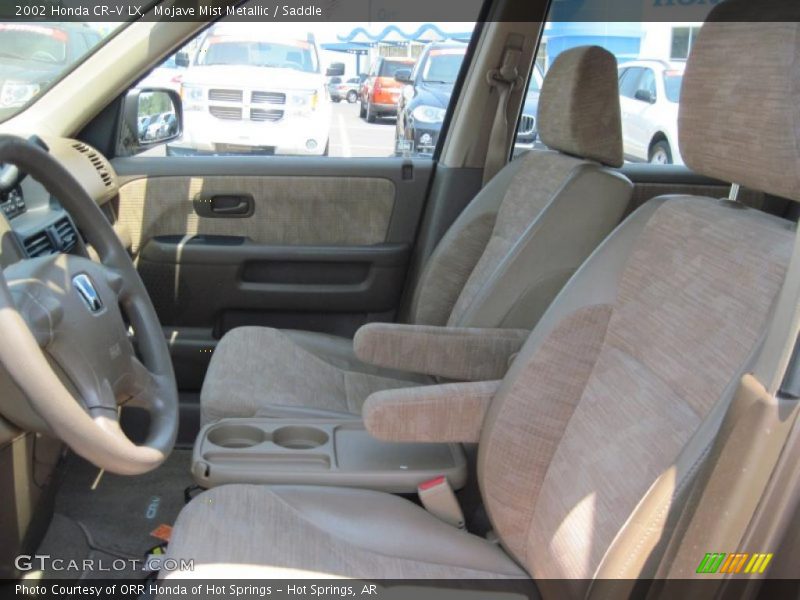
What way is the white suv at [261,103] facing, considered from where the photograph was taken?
facing the viewer

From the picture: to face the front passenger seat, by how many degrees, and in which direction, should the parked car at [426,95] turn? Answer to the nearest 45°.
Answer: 0° — it already faces it

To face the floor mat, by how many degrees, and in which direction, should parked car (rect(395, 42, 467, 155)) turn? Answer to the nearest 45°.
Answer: approximately 45° to its right

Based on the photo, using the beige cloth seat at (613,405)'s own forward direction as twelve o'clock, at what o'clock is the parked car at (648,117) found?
The parked car is roughly at 3 o'clock from the beige cloth seat.

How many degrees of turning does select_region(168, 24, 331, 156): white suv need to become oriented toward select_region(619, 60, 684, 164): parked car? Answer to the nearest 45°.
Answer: approximately 90° to its left

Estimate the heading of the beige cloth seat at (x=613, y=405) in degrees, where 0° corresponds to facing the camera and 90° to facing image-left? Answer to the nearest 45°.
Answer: approximately 90°

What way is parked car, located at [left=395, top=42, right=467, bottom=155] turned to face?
toward the camera

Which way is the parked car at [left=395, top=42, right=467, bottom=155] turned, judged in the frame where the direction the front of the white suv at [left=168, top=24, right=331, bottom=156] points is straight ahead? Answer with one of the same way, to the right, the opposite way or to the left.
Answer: the same way

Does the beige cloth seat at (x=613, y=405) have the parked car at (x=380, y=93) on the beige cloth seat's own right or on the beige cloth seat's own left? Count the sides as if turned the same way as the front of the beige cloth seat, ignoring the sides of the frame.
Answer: on the beige cloth seat's own right

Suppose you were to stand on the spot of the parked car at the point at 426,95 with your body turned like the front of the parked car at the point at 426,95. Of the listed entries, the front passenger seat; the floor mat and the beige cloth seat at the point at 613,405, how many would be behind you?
0

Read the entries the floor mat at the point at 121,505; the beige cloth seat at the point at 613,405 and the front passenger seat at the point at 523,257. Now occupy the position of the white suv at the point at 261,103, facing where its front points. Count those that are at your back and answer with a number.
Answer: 0

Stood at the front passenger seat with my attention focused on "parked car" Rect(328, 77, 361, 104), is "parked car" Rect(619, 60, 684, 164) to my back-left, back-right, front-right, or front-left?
front-right

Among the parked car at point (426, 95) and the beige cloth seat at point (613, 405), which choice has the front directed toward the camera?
the parked car

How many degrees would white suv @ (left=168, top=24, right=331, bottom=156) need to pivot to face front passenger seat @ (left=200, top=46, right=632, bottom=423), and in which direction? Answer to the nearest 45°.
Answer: approximately 45° to its left

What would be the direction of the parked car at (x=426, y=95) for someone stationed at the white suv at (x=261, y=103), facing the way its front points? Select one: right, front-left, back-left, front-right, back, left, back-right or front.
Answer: left
